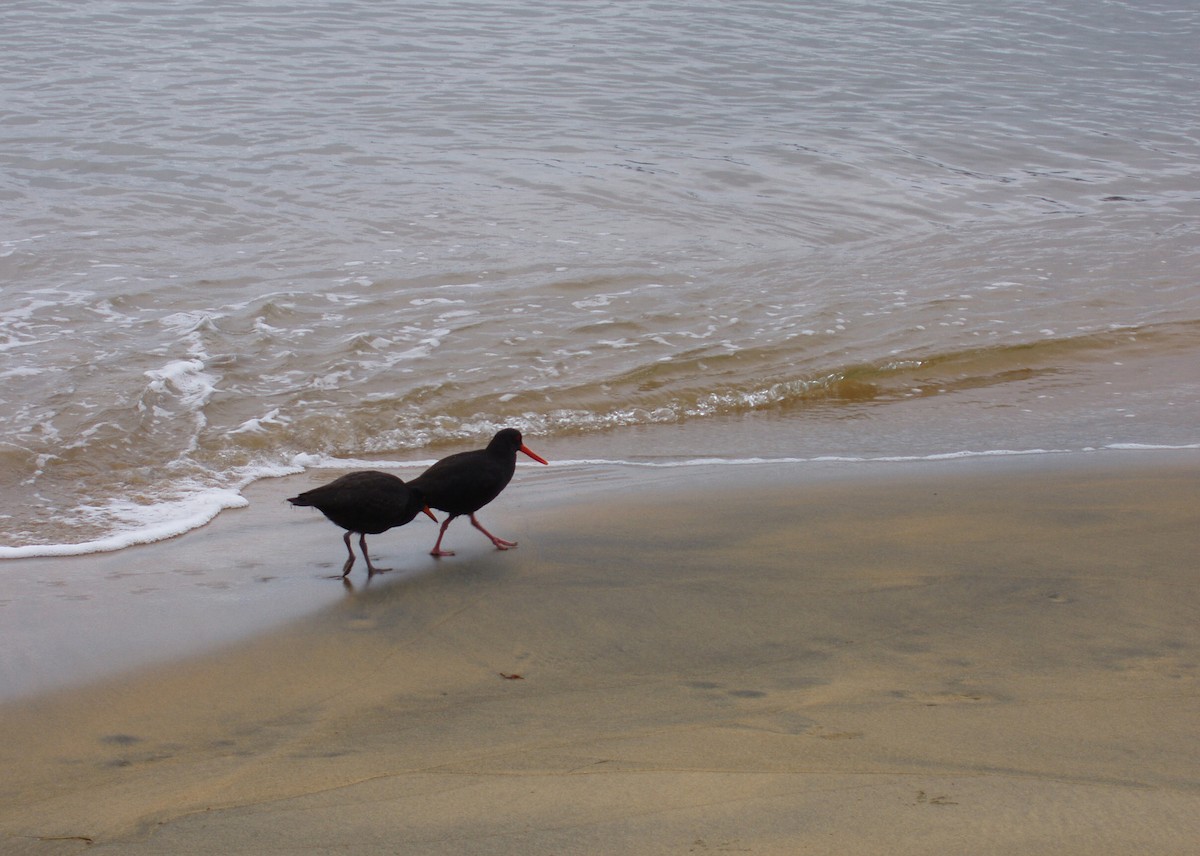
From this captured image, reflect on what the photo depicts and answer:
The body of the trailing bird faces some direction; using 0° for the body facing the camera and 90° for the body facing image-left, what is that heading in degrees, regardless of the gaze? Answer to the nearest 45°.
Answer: approximately 270°

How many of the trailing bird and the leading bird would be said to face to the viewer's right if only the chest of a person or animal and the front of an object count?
2

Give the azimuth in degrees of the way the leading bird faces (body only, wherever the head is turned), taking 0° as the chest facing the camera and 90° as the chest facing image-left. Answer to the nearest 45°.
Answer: approximately 270°
